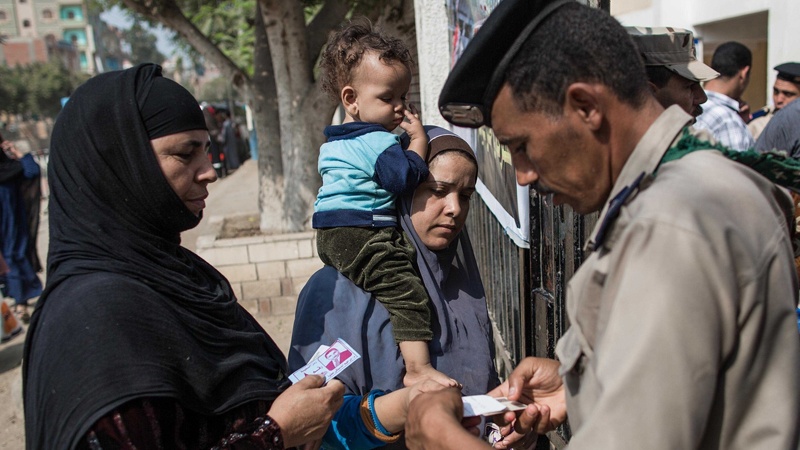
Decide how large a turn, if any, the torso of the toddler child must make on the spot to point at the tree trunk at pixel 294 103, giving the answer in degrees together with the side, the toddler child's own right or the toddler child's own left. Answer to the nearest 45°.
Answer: approximately 90° to the toddler child's own left

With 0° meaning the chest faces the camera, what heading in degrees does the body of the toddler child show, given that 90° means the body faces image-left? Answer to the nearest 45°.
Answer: approximately 270°

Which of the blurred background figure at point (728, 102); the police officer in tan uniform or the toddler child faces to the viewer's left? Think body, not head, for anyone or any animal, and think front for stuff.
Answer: the police officer in tan uniform

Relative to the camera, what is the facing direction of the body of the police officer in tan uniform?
to the viewer's left

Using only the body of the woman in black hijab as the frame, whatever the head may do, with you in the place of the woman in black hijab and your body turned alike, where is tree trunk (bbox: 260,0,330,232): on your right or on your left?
on your left

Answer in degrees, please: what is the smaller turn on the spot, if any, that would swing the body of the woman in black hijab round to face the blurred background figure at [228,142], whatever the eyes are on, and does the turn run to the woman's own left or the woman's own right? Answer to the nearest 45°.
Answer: approximately 90° to the woman's own left

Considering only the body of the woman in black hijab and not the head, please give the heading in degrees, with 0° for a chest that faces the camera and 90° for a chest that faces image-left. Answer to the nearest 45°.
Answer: approximately 270°

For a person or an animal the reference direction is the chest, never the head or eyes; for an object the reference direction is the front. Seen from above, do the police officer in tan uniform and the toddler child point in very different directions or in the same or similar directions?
very different directions
